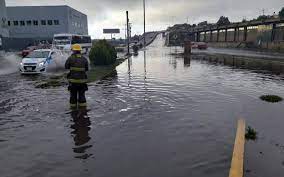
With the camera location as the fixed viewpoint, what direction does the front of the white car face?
facing the viewer and to the left of the viewer

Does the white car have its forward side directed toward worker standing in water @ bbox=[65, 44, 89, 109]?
no

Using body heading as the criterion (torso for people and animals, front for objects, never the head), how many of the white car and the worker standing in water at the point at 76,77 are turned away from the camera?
1

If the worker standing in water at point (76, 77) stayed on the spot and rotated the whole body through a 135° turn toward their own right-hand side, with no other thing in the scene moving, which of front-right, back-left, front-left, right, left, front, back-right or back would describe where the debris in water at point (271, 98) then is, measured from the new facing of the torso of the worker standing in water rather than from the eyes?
front-left

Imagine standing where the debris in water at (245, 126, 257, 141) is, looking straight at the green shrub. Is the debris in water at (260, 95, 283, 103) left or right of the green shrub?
right

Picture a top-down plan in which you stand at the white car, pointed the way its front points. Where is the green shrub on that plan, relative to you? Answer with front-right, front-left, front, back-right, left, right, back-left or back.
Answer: back

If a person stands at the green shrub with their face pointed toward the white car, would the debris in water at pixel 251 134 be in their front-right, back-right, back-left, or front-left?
front-left

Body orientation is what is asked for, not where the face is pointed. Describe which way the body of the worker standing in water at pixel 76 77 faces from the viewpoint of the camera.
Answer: away from the camera

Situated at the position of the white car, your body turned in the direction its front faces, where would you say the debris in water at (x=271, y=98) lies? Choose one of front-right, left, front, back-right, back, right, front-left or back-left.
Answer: left

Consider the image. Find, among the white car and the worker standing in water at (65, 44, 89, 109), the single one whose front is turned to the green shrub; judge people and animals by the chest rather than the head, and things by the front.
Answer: the worker standing in water

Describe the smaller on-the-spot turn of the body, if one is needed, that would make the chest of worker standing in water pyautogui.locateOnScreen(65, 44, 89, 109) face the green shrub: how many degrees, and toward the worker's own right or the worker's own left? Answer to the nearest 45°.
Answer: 0° — they already face it

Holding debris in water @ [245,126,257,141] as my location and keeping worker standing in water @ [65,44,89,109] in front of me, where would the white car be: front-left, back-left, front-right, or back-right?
front-right

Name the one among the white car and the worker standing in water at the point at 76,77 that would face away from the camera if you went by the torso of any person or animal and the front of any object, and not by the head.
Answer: the worker standing in water

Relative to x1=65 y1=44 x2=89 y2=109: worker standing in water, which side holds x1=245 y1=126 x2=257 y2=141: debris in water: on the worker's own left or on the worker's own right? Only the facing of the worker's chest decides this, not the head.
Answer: on the worker's own right

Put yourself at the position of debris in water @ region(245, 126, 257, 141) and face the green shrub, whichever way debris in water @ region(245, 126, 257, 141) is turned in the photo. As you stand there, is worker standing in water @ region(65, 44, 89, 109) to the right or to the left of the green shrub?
left

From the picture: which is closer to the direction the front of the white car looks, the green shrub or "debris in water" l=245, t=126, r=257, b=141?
the debris in water

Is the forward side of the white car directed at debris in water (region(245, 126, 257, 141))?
no
